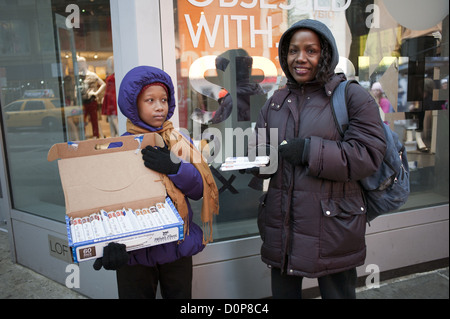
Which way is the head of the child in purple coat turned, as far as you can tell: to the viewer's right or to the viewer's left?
to the viewer's right

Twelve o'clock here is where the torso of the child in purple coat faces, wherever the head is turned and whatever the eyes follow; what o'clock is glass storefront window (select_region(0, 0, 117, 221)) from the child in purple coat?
The glass storefront window is roughly at 5 o'clock from the child in purple coat.

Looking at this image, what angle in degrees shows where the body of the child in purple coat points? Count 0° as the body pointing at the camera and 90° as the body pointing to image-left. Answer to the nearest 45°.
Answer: approximately 0°

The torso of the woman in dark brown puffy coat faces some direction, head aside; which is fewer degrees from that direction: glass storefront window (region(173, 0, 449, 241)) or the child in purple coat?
the child in purple coat

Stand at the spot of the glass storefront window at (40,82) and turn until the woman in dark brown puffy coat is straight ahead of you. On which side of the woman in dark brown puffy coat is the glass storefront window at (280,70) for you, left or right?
left

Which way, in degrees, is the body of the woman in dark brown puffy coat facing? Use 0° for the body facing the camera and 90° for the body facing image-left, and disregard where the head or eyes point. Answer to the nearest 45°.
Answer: approximately 45°

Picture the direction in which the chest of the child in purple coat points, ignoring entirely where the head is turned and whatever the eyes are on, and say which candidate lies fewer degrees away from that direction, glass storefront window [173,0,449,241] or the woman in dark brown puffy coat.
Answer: the woman in dark brown puffy coat

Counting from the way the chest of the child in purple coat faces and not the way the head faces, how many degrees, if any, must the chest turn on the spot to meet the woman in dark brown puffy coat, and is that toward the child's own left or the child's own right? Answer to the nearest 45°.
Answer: approximately 90° to the child's own left

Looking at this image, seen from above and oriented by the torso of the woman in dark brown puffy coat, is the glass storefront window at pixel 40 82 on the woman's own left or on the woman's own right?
on the woman's own right

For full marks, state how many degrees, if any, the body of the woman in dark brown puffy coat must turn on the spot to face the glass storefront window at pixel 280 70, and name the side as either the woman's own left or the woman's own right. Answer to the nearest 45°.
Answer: approximately 135° to the woman's own right
